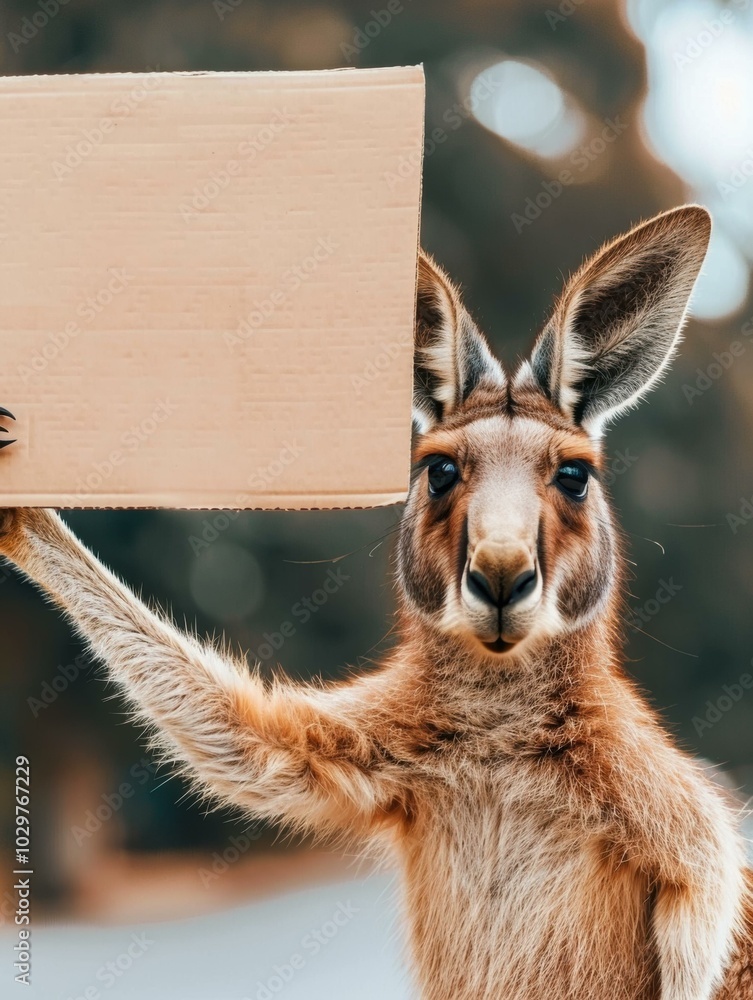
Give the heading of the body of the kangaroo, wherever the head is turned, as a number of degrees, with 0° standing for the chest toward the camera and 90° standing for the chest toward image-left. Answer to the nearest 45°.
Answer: approximately 0°
